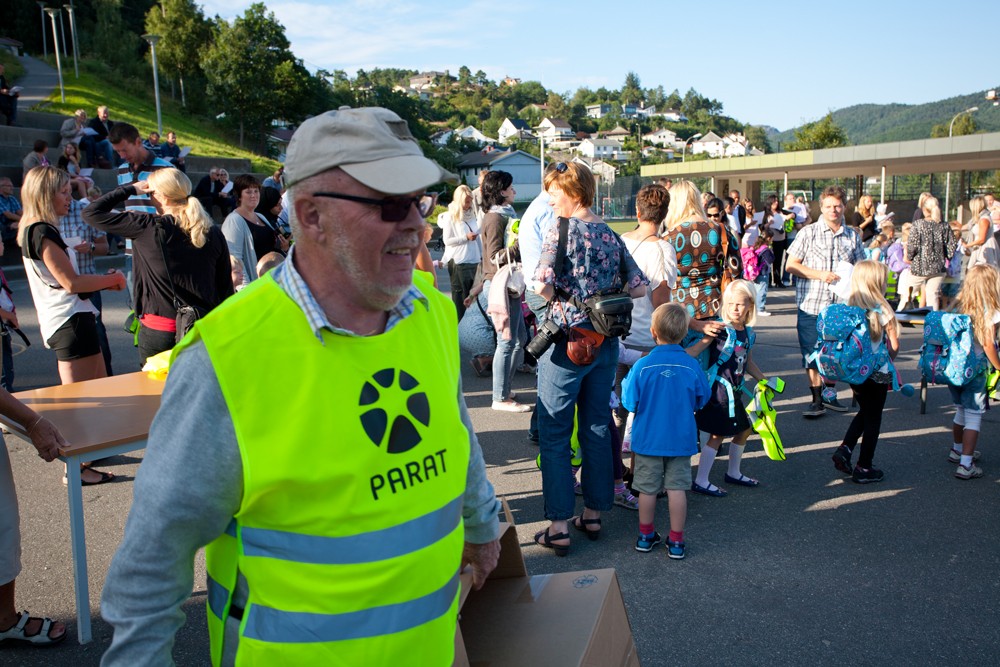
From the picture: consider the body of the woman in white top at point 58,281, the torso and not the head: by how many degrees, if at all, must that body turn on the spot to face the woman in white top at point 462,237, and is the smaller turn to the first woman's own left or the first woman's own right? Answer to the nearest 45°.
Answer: approximately 45° to the first woman's own left

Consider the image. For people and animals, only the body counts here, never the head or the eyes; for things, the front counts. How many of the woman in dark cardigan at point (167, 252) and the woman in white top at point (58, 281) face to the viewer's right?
1

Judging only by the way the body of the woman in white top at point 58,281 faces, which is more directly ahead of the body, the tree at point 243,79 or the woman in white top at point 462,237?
the woman in white top

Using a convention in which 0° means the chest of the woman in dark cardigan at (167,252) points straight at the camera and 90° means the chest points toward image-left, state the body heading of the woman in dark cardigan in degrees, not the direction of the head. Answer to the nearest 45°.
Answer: approximately 135°

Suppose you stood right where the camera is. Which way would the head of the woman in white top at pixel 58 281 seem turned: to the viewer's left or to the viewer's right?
to the viewer's right

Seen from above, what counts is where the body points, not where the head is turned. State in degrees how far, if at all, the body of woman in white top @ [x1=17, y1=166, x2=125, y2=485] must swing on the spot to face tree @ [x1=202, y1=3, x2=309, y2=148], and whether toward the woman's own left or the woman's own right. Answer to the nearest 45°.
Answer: approximately 90° to the woman's own left

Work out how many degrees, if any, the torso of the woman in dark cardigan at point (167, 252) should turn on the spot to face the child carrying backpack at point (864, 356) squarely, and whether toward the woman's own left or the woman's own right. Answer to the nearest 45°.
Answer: approximately 135° to the woman's own right

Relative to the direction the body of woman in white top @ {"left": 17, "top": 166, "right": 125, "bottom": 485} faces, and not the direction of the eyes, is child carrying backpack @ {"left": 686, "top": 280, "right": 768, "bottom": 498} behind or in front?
in front

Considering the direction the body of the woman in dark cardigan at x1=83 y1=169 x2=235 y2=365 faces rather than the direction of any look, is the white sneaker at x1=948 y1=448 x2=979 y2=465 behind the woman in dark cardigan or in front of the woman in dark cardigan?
behind

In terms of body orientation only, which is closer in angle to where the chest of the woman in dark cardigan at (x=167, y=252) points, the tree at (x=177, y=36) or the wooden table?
the tree

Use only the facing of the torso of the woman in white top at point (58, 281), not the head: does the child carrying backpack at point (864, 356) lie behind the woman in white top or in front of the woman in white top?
in front

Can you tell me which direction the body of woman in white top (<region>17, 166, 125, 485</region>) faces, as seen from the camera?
to the viewer's right
